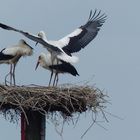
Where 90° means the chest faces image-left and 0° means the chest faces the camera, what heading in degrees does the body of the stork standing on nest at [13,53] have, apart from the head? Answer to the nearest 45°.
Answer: approximately 270°

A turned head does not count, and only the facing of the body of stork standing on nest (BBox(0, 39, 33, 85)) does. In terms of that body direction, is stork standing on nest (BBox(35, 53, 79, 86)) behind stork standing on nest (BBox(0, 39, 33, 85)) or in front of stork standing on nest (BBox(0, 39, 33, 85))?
in front

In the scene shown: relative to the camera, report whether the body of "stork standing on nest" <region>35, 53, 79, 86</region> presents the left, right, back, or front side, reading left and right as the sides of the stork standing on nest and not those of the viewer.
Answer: left

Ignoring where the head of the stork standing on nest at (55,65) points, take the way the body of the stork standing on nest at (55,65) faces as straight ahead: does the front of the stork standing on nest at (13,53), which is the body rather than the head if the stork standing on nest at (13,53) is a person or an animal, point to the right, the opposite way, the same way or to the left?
the opposite way

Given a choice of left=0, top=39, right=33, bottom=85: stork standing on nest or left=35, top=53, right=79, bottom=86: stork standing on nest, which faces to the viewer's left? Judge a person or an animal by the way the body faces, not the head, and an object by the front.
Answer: left=35, top=53, right=79, bottom=86: stork standing on nest

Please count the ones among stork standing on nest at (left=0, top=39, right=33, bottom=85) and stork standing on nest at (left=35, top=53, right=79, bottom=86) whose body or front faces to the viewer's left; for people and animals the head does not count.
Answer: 1
